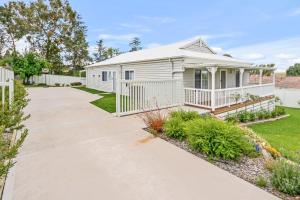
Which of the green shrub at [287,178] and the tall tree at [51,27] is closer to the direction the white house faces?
the green shrub

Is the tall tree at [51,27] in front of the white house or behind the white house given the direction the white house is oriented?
behind

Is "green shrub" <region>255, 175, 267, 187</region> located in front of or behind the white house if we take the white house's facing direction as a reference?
in front

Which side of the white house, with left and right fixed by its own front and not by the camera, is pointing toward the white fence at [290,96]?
left

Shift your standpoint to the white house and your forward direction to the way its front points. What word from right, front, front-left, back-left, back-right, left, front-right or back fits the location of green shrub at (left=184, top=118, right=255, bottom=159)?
front-right

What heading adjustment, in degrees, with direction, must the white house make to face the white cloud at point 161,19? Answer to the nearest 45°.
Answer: approximately 135° to its left

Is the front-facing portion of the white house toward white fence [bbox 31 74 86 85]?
no

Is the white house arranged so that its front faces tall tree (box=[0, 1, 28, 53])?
no

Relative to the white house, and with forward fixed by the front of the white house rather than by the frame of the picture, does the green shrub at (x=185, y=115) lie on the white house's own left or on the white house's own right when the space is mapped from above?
on the white house's own right

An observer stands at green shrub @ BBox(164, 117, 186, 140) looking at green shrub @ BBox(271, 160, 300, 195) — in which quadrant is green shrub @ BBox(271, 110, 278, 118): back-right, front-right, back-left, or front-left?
back-left

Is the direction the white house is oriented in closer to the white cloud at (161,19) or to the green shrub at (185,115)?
the green shrub

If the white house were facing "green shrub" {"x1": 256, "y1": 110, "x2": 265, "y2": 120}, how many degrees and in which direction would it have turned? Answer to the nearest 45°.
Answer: approximately 45° to its left

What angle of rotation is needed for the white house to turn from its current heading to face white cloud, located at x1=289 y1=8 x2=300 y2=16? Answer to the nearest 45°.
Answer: approximately 90° to its left

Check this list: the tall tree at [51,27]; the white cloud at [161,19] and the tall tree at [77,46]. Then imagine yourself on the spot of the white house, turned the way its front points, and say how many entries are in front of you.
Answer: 0

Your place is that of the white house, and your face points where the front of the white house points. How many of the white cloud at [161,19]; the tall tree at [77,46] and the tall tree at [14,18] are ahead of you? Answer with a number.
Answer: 0

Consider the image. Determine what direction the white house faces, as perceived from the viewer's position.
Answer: facing the viewer and to the right of the viewer
